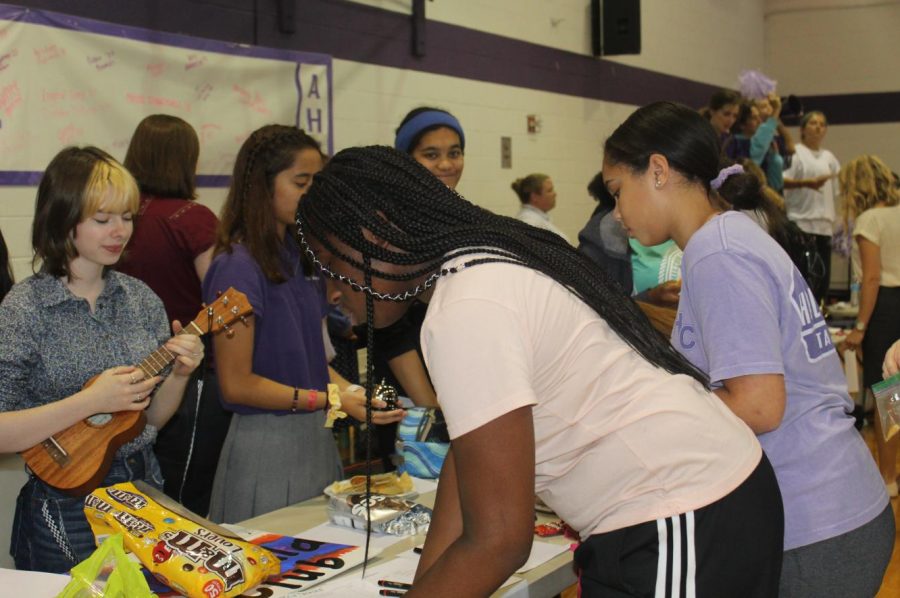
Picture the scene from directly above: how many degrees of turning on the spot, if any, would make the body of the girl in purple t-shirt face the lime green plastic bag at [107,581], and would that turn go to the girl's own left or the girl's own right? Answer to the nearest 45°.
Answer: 0° — they already face it

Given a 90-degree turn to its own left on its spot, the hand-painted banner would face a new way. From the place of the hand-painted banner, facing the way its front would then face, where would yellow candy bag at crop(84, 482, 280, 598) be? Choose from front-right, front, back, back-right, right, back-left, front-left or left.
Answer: back-right

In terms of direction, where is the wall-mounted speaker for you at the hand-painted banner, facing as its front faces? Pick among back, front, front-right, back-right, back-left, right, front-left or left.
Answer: left

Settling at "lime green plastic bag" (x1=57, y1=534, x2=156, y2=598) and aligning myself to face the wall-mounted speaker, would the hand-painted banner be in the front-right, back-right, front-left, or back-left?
front-left

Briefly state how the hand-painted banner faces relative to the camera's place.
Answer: facing the viewer and to the right of the viewer

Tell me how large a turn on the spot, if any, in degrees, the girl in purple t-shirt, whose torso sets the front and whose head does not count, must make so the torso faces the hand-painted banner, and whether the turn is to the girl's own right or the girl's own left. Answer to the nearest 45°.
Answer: approximately 45° to the girl's own right

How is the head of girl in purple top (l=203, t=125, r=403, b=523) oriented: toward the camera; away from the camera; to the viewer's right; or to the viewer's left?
to the viewer's right

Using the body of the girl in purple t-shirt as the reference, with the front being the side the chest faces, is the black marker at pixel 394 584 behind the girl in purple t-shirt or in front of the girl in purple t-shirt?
in front

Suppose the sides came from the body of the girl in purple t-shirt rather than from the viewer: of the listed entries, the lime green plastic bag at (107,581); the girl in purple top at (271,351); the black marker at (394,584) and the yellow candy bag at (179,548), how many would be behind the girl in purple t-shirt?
0

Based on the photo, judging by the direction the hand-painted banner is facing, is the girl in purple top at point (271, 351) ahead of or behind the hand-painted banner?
ahead

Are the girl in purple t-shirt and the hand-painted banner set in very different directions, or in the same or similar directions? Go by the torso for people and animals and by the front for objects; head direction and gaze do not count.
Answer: very different directions

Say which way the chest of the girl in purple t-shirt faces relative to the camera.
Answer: to the viewer's left

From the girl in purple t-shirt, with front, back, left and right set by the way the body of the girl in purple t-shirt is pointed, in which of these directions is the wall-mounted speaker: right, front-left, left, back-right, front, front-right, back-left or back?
right

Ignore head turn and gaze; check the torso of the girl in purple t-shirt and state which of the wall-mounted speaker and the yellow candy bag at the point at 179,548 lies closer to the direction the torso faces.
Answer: the yellow candy bag

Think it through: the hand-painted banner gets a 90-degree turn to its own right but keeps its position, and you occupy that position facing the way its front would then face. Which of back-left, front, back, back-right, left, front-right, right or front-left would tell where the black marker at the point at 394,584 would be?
front-left

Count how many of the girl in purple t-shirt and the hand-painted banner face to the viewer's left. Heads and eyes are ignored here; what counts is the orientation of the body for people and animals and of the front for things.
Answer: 1
